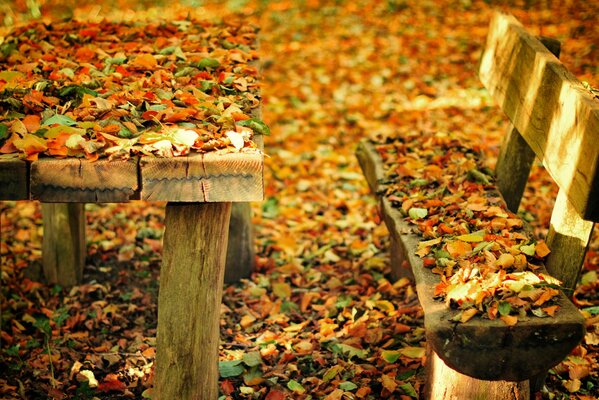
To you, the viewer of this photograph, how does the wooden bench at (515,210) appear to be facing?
facing to the left of the viewer

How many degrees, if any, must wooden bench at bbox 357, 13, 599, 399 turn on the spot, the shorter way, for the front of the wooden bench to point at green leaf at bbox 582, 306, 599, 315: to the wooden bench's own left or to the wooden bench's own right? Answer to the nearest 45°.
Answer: approximately 135° to the wooden bench's own right

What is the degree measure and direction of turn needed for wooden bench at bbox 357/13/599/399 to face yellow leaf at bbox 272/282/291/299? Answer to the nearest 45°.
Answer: approximately 45° to its right
